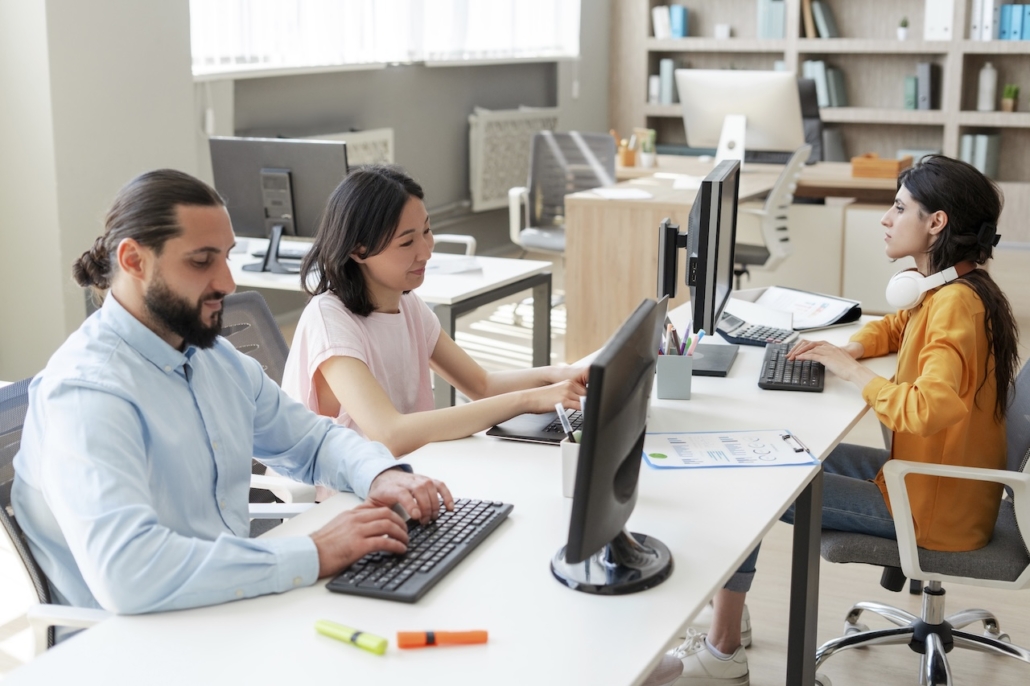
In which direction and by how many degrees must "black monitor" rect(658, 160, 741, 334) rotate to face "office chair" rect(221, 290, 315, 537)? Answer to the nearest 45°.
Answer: approximately 180°

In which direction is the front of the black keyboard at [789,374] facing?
to the viewer's right

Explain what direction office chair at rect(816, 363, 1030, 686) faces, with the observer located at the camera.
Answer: facing to the left of the viewer

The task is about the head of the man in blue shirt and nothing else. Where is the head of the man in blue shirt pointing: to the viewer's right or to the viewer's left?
to the viewer's right

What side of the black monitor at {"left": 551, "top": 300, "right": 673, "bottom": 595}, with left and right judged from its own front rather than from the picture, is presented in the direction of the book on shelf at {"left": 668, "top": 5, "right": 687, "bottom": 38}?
right

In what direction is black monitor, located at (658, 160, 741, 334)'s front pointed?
to the viewer's right
